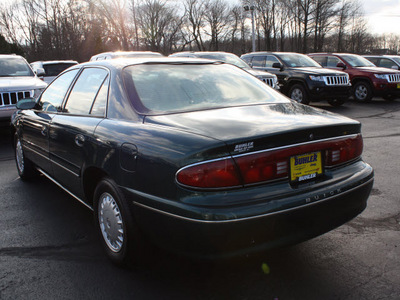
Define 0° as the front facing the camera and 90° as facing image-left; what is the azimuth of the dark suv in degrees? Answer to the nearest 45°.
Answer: approximately 315°

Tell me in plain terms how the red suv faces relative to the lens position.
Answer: facing the viewer and to the right of the viewer

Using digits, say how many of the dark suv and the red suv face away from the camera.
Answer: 0

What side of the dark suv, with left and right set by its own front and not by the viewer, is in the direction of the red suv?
left

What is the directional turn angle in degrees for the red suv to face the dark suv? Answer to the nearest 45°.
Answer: approximately 90° to its right

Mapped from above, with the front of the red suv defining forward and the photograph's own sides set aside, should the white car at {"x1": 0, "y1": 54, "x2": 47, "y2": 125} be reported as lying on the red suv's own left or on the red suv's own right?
on the red suv's own right

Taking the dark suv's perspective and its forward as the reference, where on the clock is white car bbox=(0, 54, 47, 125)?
The white car is roughly at 3 o'clock from the dark suv.
